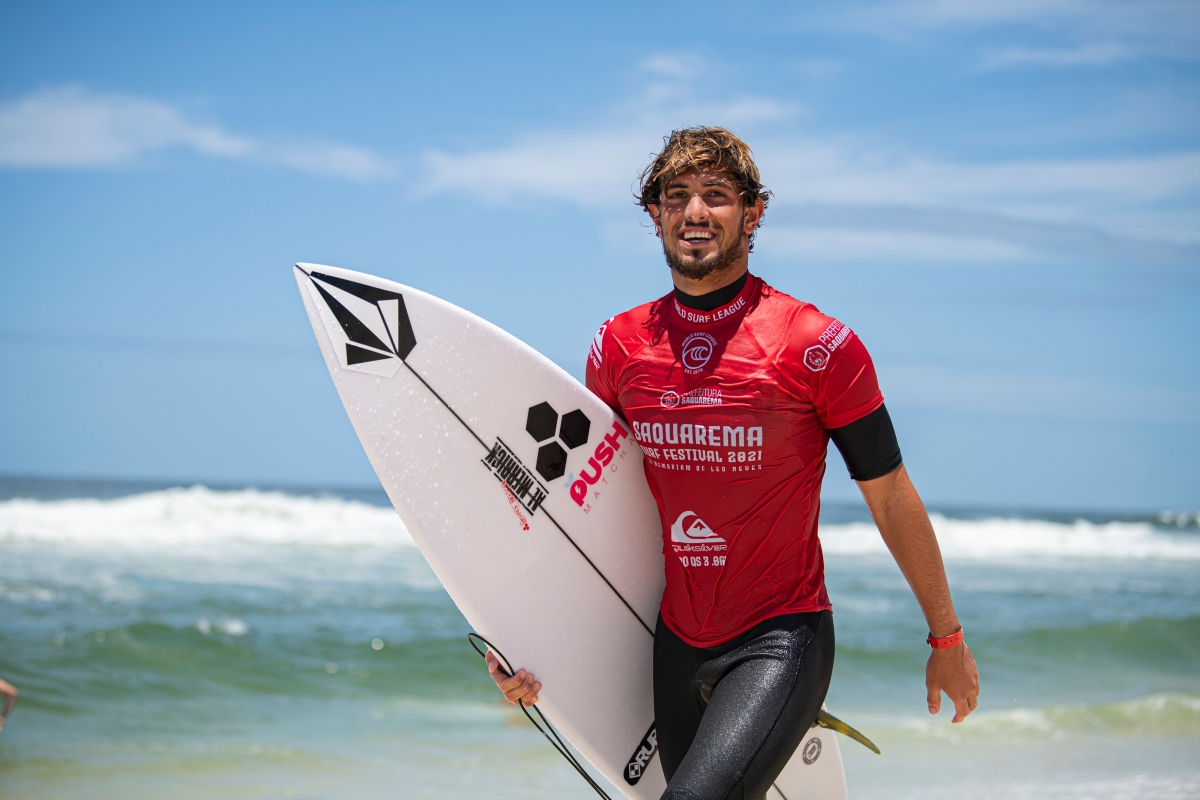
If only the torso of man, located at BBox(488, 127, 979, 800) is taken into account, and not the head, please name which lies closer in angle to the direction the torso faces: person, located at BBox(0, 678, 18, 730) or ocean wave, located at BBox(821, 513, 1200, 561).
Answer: the person

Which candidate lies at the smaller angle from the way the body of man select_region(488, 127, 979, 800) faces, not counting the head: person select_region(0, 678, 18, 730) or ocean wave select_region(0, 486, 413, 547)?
the person

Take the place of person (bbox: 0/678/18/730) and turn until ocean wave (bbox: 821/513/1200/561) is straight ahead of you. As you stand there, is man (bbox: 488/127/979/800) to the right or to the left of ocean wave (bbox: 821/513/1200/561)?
right

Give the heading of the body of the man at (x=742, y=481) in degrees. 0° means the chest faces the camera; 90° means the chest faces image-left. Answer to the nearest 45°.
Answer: approximately 45°

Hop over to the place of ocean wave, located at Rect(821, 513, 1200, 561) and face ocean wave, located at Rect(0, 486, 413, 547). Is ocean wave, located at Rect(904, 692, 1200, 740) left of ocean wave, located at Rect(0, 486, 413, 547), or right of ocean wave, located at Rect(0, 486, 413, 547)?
left

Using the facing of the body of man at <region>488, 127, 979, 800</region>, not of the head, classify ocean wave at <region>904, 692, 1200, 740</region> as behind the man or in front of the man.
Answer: behind

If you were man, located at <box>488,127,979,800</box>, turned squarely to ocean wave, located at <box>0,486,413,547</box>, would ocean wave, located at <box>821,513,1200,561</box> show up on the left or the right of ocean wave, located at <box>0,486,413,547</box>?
right

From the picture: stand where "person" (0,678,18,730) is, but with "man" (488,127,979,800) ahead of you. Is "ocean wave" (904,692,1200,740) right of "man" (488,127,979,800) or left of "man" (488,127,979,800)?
left
